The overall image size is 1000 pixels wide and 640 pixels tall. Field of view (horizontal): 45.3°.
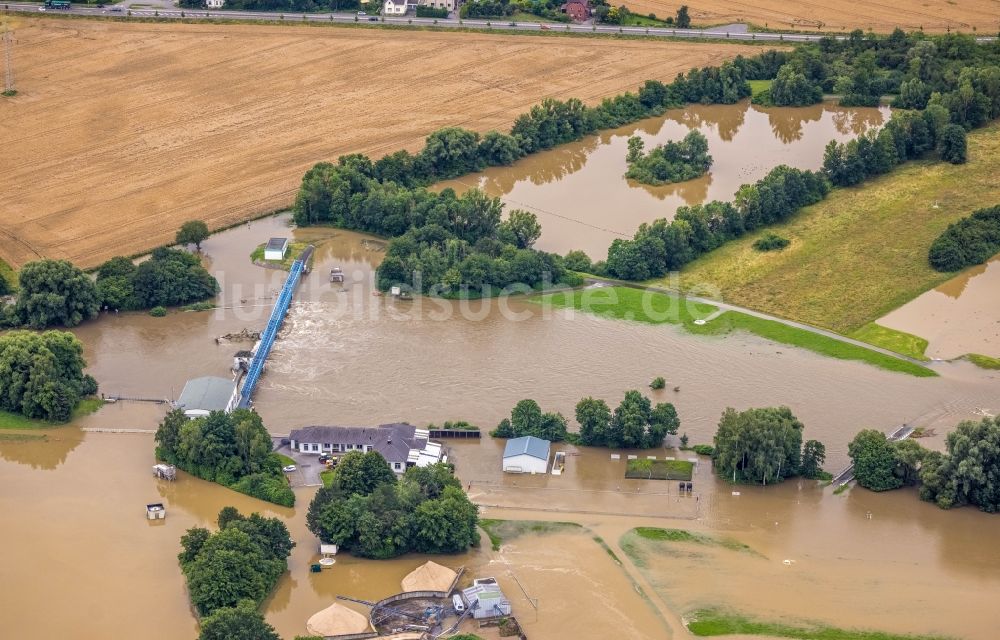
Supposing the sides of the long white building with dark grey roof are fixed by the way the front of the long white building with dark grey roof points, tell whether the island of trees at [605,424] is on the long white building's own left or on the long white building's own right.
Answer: on the long white building's own left

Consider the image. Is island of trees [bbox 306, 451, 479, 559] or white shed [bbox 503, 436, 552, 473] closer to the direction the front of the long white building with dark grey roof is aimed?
the island of trees

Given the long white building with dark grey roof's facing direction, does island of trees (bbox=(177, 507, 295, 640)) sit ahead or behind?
ahead

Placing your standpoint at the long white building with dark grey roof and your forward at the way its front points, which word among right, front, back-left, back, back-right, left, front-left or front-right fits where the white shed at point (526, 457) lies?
left

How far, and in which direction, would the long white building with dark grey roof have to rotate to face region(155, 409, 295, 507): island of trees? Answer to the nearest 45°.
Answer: approximately 90° to its right

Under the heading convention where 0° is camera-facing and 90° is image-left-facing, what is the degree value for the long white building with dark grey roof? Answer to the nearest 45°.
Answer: approximately 0°

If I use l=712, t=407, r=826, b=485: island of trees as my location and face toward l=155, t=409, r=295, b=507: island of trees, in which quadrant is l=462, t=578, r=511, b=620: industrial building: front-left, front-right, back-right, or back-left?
front-left

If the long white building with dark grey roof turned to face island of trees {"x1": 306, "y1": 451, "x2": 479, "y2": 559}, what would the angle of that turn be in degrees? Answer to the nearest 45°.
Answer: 0° — it already faces it

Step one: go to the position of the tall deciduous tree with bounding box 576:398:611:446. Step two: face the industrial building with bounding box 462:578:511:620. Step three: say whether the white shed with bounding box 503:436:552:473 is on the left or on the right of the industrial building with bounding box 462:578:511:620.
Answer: right

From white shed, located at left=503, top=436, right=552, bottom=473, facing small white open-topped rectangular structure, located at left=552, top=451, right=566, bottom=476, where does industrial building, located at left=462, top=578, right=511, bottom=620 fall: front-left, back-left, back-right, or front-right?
back-right

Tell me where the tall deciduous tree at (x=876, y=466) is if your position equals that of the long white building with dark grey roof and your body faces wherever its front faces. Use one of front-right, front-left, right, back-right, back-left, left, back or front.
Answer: left

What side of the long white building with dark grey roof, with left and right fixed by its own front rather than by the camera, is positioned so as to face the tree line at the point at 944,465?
left

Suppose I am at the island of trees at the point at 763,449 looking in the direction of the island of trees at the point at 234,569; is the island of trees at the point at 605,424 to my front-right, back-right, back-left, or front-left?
front-right

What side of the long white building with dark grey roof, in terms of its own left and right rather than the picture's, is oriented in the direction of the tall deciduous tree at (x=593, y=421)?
left

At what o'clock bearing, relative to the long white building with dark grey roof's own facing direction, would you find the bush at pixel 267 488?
The bush is roughly at 2 o'clock from the long white building with dark grey roof.
